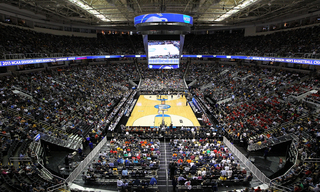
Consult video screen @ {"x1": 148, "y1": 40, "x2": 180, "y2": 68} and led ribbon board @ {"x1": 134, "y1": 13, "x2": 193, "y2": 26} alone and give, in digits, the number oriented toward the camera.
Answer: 2

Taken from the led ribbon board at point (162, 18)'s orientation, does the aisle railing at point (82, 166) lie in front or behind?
in front

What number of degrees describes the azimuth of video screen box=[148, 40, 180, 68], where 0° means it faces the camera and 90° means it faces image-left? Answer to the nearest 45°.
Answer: approximately 0°

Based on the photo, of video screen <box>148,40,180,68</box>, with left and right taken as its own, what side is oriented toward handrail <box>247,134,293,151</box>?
front

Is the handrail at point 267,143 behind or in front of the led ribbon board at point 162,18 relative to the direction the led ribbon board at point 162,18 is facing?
in front

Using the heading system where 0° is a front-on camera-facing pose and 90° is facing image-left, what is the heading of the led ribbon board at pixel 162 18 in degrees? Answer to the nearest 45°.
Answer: approximately 0°
